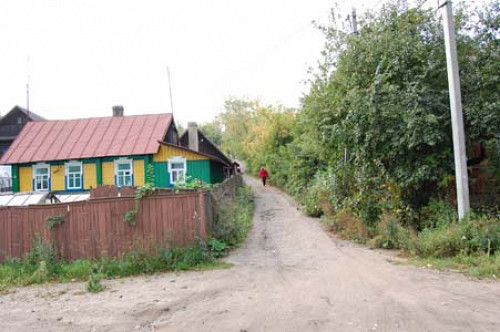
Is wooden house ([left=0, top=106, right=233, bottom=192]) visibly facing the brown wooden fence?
yes

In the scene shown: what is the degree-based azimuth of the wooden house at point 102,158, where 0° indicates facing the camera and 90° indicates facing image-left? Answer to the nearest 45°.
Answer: approximately 0°

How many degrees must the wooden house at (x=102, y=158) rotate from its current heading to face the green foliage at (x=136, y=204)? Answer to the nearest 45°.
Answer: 0° — it already faces it

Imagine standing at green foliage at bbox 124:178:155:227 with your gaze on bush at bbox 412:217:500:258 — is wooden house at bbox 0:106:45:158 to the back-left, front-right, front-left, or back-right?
back-left

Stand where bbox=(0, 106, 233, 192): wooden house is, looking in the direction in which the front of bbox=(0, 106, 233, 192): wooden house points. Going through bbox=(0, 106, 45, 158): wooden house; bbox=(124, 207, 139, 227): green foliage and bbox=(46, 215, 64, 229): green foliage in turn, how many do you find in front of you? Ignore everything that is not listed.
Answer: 2

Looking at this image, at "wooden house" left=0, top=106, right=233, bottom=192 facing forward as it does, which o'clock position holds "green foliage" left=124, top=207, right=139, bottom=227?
The green foliage is roughly at 12 o'clock from the wooden house.

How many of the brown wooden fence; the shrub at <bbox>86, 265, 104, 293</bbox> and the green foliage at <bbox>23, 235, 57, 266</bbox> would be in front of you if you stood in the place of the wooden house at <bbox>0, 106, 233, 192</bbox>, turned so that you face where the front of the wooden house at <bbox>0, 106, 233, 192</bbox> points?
3

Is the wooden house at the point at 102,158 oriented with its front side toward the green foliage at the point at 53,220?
yes

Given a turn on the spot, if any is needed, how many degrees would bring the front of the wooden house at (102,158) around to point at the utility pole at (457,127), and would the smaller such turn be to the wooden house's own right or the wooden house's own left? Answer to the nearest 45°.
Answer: approximately 45° to the wooden house's own left

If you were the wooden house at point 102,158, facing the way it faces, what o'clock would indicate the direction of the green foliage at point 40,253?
The green foliage is roughly at 12 o'clock from the wooden house.

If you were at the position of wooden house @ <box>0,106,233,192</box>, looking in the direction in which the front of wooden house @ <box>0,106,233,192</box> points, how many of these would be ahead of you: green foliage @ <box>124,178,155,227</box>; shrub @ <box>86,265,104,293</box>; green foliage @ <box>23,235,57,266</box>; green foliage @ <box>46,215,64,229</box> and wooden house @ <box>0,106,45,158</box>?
4

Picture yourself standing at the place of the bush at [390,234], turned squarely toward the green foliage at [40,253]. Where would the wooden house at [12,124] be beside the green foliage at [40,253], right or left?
right

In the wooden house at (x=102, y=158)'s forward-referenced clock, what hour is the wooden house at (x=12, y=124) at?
the wooden house at (x=12, y=124) is roughly at 5 o'clock from the wooden house at (x=102, y=158).

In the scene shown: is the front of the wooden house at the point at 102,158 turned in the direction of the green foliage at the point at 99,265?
yes
